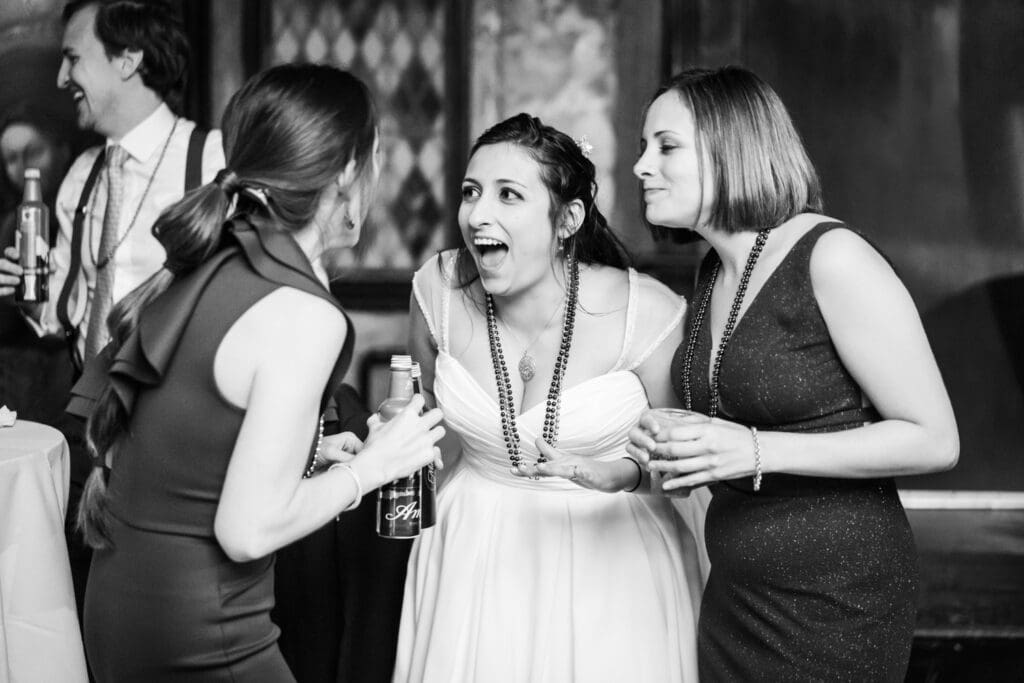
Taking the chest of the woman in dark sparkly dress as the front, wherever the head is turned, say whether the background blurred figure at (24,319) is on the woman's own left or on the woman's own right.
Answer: on the woman's own right

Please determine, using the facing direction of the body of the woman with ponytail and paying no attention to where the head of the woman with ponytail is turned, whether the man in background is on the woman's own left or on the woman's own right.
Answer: on the woman's own left

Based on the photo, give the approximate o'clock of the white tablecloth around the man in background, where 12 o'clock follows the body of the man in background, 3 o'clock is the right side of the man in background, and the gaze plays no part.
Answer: The white tablecloth is roughly at 11 o'clock from the man in background.

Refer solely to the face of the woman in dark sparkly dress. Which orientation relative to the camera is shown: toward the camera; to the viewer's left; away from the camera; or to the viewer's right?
to the viewer's left

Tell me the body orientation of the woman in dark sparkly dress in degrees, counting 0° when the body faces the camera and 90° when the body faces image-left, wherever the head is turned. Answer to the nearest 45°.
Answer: approximately 45°

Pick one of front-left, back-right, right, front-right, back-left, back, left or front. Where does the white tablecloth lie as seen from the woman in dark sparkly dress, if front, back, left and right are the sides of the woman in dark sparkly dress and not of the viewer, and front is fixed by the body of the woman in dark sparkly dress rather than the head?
front-right

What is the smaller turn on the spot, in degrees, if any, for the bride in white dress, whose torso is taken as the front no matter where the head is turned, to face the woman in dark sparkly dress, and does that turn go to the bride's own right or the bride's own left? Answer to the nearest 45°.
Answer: approximately 45° to the bride's own left

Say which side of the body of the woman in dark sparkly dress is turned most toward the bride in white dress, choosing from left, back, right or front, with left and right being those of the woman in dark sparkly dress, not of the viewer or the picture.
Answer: right

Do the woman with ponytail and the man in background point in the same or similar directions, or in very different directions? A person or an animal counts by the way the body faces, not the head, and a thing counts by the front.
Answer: very different directions

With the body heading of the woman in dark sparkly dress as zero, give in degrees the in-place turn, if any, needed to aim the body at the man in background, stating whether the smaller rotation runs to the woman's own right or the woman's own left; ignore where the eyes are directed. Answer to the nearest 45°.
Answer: approximately 90° to the woman's own right

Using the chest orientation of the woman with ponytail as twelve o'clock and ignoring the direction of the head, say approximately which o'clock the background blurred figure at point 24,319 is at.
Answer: The background blurred figure is roughly at 10 o'clock from the woman with ponytail.

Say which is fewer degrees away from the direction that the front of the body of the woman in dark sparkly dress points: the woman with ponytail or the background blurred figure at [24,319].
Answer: the woman with ponytail

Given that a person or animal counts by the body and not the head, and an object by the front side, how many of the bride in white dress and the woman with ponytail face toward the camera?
1

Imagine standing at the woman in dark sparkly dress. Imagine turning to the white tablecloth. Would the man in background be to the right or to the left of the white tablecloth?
right
